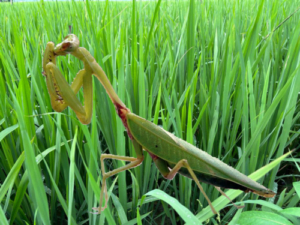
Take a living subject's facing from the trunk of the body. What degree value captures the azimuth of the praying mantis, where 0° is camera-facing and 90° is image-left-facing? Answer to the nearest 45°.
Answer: approximately 90°
